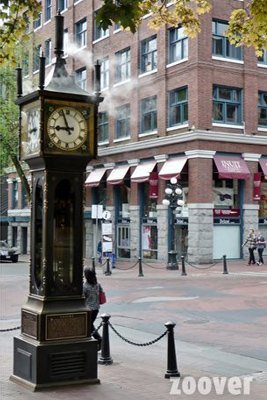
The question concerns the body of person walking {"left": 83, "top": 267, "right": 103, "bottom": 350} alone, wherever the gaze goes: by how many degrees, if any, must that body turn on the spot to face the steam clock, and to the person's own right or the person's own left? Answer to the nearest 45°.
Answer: approximately 135° to the person's own left

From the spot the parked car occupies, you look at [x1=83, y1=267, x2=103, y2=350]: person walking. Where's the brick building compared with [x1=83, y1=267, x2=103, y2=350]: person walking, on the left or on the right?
left

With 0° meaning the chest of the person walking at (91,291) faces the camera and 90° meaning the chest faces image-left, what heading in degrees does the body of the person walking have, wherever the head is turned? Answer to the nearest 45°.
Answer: approximately 135°

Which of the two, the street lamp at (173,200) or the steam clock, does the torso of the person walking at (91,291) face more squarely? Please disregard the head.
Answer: the street lamp

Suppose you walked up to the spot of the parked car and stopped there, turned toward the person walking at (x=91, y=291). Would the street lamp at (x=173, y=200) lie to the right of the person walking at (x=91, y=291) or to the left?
left

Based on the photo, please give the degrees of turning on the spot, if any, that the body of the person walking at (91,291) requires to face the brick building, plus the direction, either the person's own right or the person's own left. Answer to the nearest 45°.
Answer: approximately 45° to the person's own right

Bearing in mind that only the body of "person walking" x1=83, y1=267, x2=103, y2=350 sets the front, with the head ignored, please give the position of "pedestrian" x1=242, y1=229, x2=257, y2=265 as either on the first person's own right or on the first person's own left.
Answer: on the first person's own right

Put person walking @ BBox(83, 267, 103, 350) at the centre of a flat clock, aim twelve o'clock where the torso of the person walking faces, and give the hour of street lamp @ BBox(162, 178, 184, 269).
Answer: The street lamp is roughly at 2 o'clock from the person walking.

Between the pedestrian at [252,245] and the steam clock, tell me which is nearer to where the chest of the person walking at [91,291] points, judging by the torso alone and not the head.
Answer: the pedestrian

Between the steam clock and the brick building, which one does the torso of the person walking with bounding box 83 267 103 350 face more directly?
the brick building
